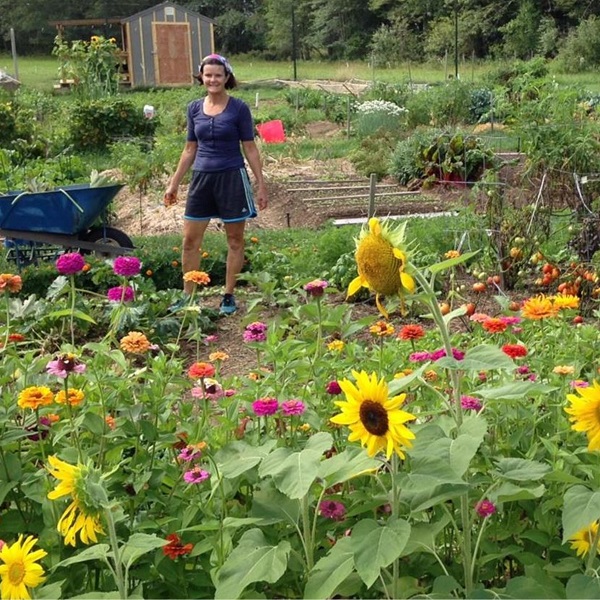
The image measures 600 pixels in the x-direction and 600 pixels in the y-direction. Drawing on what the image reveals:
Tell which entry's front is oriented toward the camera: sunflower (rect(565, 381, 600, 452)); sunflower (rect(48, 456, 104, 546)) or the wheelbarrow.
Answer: sunflower (rect(565, 381, 600, 452))

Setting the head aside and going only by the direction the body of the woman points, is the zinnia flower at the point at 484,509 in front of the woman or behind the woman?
in front

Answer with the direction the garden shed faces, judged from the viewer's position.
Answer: facing the viewer

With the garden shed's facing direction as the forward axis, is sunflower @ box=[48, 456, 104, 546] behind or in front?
in front

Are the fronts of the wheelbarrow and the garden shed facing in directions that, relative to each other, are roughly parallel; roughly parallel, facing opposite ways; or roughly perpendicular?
roughly perpendicular

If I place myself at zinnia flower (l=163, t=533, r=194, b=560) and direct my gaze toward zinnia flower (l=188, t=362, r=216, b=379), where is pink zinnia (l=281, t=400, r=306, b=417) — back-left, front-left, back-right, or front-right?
front-right

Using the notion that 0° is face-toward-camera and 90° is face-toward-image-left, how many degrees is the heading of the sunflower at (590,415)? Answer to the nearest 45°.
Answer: approximately 0°

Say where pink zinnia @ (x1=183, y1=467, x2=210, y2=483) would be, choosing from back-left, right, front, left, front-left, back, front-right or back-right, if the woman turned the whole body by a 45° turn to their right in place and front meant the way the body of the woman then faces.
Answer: front-left

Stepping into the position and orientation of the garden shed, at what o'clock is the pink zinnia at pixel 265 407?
The pink zinnia is roughly at 12 o'clock from the garden shed.

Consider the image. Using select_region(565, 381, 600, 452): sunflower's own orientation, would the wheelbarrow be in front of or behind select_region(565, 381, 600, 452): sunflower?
behind

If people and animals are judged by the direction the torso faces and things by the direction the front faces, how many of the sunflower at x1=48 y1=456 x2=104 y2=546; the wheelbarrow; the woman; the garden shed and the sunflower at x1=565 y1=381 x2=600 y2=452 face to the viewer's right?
1

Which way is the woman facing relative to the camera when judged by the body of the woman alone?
toward the camera

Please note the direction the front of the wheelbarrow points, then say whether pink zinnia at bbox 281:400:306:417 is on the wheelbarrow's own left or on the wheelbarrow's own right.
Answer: on the wheelbarrow's own right

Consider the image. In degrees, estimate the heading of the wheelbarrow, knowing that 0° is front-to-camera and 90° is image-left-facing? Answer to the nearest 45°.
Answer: approximately 270°

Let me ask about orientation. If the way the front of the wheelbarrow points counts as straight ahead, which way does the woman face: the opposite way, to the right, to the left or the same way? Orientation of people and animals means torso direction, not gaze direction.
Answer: to the right

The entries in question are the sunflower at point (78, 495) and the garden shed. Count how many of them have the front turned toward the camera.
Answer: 1

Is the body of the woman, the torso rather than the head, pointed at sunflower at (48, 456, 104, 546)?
yes

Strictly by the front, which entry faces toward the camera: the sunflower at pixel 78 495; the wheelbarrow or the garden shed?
the garden shed

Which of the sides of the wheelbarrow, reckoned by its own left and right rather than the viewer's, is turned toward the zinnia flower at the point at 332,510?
right
